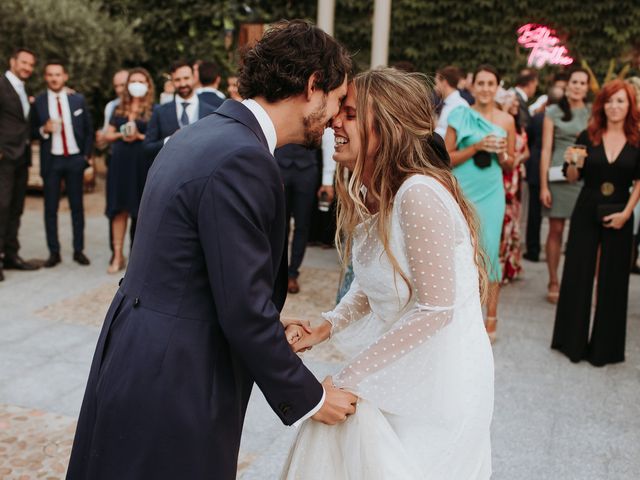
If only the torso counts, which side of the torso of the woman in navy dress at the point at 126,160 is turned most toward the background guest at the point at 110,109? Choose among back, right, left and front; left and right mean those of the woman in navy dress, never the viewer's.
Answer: back

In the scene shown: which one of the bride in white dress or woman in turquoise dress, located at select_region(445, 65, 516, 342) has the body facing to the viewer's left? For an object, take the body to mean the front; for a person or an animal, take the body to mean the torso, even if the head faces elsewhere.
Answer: the bride in white dress

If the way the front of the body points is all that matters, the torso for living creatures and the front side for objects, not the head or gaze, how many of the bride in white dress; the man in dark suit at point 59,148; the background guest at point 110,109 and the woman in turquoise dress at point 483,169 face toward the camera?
3

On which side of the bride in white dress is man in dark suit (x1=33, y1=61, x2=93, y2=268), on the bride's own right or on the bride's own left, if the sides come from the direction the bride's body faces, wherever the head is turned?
on the bride's own right

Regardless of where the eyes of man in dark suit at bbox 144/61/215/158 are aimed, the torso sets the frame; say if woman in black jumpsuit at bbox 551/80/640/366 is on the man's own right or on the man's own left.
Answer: on the man's own left

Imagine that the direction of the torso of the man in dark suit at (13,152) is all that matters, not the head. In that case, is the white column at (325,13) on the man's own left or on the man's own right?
on the man's own left
